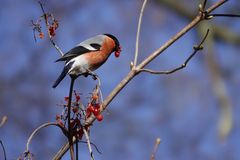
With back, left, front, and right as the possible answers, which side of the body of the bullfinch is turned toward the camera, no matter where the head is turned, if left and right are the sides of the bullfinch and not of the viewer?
right
